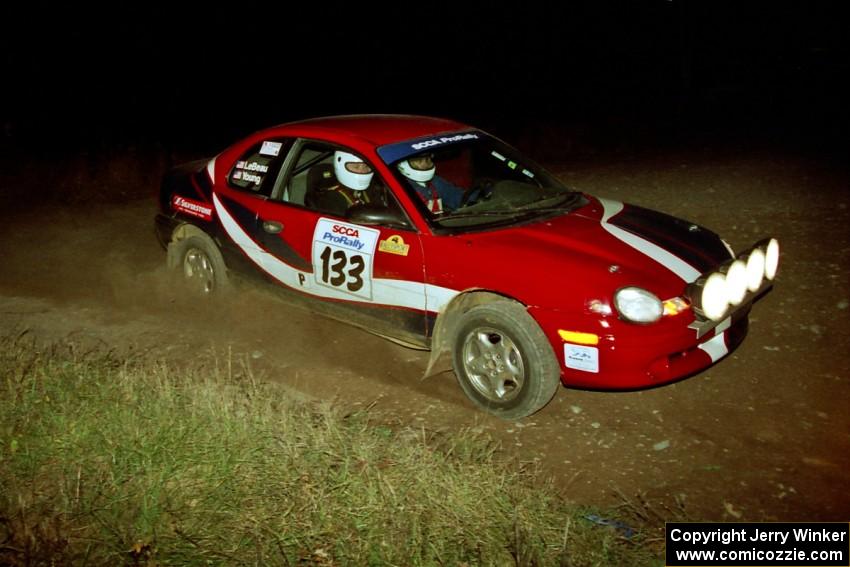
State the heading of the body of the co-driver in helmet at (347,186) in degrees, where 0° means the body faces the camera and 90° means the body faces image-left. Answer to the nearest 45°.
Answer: approximately 315°

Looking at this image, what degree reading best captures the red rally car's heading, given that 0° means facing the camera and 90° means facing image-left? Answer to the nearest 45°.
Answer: approximately 315°
